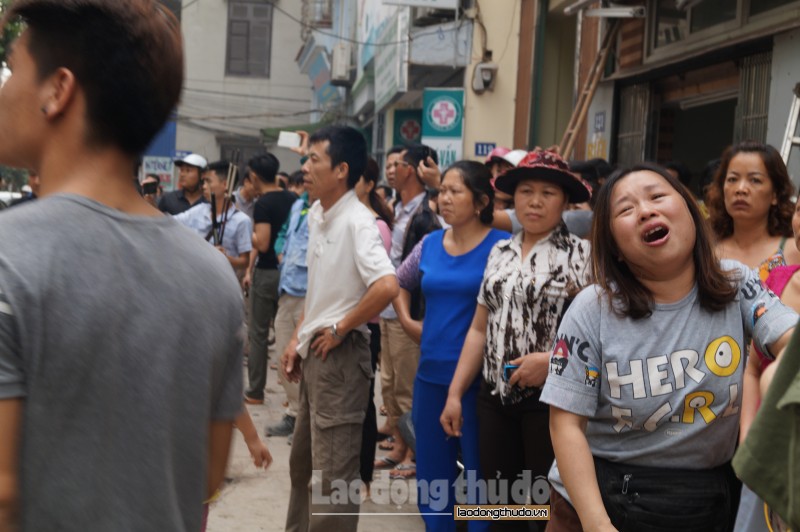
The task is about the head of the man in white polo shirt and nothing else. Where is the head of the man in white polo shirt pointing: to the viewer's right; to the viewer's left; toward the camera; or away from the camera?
to the viewer's left

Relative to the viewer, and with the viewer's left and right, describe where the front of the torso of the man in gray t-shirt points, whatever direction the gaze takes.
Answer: facing away from the viewer and to the left of the viewer

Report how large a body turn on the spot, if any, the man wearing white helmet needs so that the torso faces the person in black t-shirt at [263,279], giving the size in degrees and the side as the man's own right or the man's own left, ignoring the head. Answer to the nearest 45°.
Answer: approximately 90° to the man's own left

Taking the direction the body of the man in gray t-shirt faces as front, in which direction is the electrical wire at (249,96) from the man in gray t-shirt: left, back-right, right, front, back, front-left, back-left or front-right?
front-right

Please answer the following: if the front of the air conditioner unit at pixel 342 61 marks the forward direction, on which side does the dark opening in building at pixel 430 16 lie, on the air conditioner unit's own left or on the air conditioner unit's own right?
on the air conditioner unit's own left

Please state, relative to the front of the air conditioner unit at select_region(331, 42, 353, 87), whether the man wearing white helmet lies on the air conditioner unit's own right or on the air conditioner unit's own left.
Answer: on the air conditioner unit's own left

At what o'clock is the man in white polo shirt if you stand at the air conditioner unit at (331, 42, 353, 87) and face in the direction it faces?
The man in white polo shirt is roughly at 9 o'clock from the air conditioner unit.

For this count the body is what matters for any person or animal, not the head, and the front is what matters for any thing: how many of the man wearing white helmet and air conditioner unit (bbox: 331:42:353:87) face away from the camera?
0

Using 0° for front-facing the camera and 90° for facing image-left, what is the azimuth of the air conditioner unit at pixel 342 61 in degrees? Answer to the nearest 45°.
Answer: approximately 90°
